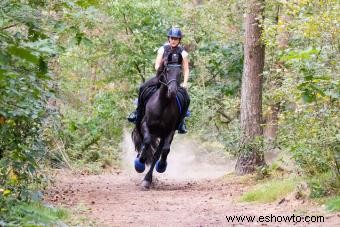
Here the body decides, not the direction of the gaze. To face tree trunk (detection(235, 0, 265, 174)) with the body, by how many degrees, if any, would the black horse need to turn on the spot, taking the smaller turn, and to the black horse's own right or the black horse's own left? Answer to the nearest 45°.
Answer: approximately 135° to the black horse's own left

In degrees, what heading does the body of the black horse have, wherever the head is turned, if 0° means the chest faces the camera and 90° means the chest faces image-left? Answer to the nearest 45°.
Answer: approximately 0°
